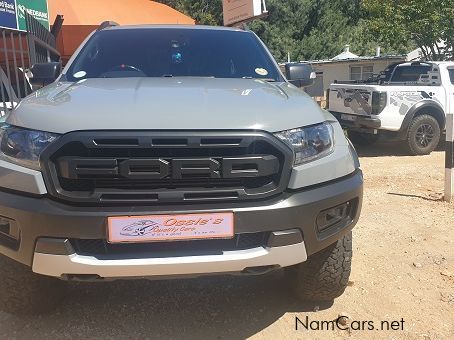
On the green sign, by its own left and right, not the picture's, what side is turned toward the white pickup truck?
left

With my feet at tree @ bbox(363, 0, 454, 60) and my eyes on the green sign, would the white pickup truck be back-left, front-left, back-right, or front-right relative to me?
front-left

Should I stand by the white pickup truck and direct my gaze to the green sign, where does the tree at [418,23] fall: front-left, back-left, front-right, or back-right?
back-right

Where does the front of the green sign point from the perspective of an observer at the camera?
facing the viewer

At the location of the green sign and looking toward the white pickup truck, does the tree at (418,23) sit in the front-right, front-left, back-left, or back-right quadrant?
front-left
